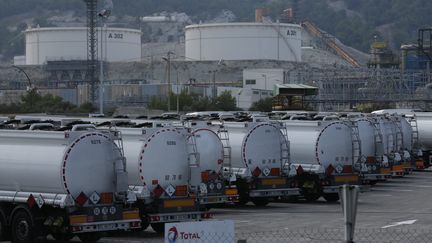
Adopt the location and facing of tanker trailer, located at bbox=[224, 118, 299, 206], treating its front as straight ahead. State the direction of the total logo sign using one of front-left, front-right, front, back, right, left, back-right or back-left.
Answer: back-left

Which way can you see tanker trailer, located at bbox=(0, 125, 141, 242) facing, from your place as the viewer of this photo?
facing away from the viewer and to the left of the viewer

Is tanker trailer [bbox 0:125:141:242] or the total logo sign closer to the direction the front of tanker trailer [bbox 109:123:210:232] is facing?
the tanker trailer

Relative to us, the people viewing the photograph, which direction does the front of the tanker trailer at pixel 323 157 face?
facing away from the viewer and to the left of the viewer

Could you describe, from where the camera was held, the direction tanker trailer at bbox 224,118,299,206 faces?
facing away from the viewer and to the left of the viewer

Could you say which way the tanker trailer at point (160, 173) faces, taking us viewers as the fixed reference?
facing away from the viewer and to the left of the viewer

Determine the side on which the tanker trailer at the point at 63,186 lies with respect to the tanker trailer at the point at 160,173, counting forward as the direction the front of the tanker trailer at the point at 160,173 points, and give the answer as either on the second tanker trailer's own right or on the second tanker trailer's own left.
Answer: on the second tanker trailer's own left

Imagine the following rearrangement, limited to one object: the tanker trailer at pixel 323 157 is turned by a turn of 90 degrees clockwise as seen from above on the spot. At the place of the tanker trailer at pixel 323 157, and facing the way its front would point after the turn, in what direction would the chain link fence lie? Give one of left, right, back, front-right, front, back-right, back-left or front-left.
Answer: back-right

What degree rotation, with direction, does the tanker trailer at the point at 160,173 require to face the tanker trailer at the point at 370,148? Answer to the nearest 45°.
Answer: approximately 90° to its right

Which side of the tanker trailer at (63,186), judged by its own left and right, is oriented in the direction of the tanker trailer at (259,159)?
right

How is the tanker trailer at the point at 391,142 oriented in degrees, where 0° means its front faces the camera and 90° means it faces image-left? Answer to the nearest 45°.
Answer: approximately 135°
